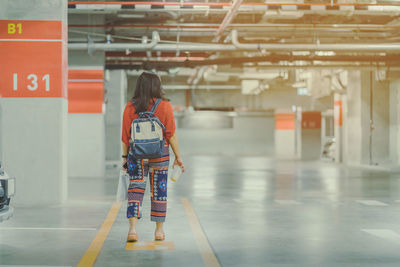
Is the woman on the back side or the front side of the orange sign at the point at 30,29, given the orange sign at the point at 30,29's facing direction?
on the front side

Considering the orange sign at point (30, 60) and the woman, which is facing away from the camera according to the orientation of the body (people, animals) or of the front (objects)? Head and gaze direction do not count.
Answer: the woman

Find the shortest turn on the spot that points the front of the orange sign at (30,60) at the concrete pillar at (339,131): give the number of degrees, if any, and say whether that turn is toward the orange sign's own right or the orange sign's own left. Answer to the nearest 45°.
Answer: approximately 135° to the orange sign's own left

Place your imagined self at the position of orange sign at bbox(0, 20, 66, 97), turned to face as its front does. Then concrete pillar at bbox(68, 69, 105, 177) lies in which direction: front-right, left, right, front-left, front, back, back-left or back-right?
back

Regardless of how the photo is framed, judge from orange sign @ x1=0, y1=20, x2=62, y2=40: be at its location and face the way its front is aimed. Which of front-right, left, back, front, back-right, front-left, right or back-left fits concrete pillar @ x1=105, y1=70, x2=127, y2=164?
back

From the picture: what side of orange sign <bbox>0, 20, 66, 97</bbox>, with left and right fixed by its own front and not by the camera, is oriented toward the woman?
front

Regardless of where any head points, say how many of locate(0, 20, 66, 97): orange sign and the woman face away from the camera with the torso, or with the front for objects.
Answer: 1

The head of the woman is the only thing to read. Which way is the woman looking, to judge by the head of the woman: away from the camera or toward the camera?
away from the camera

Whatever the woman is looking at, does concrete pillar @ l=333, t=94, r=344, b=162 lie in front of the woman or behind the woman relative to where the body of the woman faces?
in front

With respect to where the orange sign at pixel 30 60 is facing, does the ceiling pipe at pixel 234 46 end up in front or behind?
behind

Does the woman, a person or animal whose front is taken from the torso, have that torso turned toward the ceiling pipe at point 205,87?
yes

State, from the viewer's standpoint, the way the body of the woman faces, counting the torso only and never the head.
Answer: away from the camera

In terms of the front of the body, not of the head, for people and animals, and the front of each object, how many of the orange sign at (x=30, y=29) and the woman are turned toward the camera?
1

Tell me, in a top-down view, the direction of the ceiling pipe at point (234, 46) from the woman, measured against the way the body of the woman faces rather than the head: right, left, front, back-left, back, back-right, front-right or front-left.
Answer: front

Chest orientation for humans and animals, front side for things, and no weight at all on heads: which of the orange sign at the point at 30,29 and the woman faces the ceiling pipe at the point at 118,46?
the woman

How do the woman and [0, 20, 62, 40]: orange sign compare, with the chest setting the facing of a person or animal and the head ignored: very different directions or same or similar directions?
very different directions

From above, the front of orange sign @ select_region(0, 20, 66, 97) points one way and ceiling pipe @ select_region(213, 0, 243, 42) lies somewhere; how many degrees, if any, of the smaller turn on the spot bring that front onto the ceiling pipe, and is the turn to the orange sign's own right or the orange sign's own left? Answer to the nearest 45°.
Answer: approximately 135° to the orange sign's own left

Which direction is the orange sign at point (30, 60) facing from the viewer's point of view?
toward the camera
